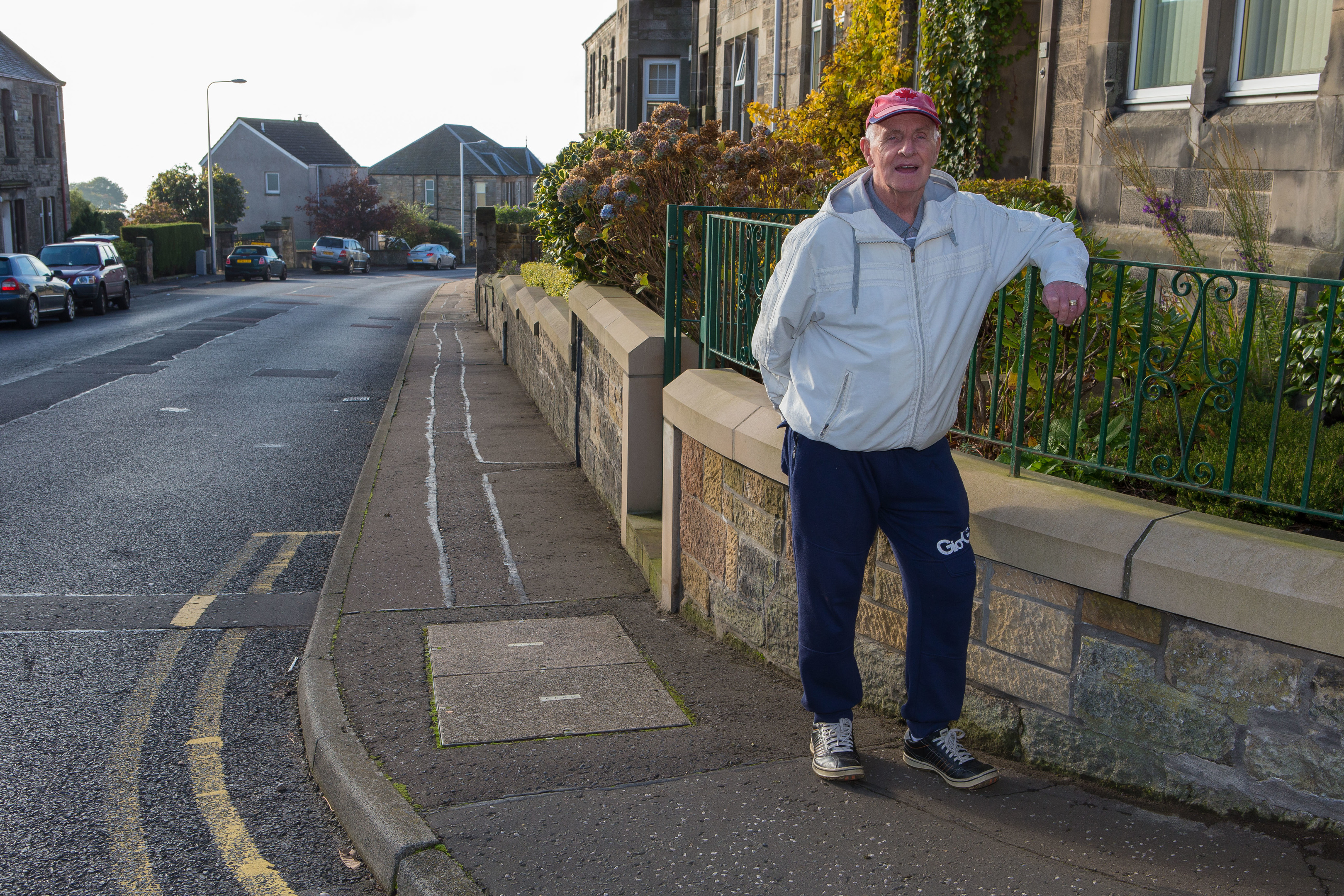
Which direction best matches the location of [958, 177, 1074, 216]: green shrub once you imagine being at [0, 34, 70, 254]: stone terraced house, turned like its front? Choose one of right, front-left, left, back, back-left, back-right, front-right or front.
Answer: front-right

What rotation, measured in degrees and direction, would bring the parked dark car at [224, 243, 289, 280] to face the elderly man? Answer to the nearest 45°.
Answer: approximately 135° to its right

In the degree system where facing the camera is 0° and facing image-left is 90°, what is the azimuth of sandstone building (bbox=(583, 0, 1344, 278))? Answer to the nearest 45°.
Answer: approximately 45°

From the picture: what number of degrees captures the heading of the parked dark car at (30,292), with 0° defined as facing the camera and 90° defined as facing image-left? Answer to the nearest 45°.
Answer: approximately 225°

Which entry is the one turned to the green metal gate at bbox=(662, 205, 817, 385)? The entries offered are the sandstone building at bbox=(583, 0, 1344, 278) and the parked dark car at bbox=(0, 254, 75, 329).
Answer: the sandstone building

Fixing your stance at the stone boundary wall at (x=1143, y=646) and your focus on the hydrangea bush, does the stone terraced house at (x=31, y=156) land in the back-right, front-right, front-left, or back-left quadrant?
front-left

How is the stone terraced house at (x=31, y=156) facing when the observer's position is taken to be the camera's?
facing the viewer and to the right of the viewer

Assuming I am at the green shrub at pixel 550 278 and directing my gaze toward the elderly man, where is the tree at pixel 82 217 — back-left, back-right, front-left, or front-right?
back-right

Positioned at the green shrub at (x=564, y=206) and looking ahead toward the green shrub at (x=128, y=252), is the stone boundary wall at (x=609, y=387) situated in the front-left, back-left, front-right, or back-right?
back-left

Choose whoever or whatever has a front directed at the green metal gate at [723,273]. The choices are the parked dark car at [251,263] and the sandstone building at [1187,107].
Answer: the sandstone building

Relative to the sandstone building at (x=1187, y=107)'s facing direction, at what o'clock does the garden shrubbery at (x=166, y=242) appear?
The garden shrubbery is roughly at 3 o'clock from the sandstone building.

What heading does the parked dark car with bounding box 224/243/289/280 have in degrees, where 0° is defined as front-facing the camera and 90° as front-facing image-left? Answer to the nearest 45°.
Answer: approximately 225°

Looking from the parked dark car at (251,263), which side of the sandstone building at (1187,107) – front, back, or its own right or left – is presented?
right

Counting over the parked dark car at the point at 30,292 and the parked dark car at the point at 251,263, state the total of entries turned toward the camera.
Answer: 0

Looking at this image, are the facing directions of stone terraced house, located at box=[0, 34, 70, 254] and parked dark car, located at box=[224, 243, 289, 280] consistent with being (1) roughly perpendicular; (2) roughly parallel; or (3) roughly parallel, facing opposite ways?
roughly perpendicular
